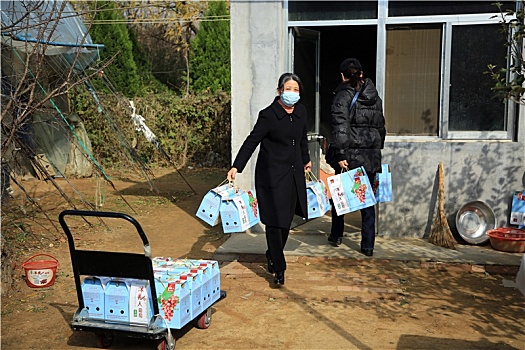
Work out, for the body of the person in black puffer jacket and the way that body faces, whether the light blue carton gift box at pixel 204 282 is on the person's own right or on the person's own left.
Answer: on the person's own left

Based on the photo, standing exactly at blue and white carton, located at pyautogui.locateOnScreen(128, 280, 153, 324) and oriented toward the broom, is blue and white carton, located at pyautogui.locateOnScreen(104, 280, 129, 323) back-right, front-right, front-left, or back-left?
back-left

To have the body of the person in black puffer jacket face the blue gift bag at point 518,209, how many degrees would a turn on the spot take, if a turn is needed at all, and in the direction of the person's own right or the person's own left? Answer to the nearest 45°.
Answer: approximately 135° to the person's own right

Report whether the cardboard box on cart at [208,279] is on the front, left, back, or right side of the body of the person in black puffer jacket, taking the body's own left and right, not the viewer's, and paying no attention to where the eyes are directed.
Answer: left

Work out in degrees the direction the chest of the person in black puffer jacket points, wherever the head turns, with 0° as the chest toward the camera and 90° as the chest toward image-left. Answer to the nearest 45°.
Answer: approximately 135°

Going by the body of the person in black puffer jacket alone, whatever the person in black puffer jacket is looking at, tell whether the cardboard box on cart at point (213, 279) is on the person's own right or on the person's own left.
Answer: on the person's own left

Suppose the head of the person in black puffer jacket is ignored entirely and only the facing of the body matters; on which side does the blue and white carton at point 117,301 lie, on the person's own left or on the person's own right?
on the person's own left

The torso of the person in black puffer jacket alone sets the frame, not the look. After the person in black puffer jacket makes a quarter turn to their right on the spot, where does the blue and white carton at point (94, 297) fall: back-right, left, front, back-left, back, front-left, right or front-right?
back

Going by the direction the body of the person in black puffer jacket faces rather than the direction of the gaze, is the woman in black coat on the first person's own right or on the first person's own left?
on the first person's own left
